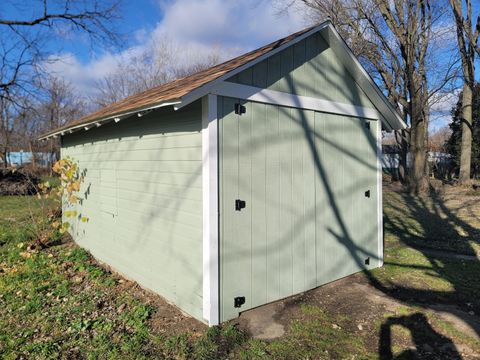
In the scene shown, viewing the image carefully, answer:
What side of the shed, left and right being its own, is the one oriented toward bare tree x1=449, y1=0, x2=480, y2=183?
left

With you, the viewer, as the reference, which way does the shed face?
facing the viewer and to the right of the viewer
